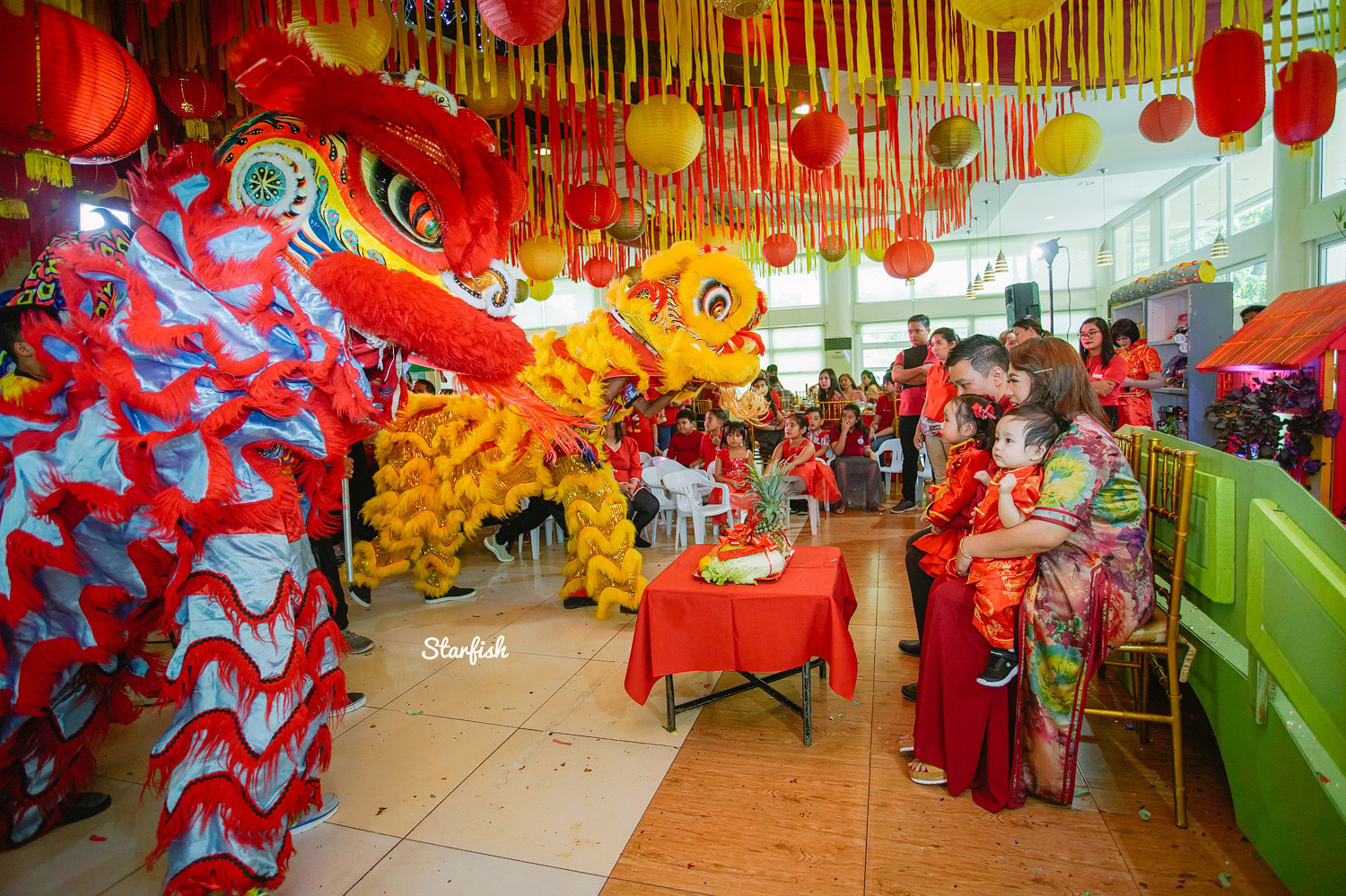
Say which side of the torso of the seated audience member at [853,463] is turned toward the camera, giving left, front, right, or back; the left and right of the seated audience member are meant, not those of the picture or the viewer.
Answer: front

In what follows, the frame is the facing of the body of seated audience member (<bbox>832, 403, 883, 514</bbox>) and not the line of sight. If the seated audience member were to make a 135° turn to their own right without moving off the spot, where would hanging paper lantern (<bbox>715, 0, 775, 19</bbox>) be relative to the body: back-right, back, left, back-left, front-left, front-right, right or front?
back-left

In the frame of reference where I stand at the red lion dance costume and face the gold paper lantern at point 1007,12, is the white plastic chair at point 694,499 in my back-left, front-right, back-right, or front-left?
front-left

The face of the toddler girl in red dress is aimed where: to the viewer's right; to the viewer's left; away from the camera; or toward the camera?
to the viewer's left

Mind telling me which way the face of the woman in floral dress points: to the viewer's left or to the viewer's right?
to the viewer's left

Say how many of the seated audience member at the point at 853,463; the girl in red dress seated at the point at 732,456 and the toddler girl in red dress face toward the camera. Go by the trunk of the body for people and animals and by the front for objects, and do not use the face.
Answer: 2

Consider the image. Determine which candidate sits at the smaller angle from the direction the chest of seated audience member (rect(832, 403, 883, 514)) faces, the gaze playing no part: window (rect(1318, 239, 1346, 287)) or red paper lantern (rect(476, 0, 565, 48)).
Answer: the red paper lantern

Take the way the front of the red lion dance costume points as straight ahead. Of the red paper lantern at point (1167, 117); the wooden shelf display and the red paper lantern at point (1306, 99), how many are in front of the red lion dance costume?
3

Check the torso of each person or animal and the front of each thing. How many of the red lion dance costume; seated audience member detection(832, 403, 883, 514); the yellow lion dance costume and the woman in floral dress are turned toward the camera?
1

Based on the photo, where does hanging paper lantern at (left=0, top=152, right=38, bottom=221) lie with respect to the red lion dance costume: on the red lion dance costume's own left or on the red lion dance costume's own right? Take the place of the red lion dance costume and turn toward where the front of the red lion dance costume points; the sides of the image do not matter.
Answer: on the red lion dance costume's own left

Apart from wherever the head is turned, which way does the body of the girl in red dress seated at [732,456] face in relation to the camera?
toward the camera

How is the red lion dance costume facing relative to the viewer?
to the viewer's right

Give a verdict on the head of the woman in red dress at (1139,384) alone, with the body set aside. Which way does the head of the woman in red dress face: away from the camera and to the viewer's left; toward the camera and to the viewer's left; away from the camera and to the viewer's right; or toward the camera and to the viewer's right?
toward the camera and to the viewer's left
